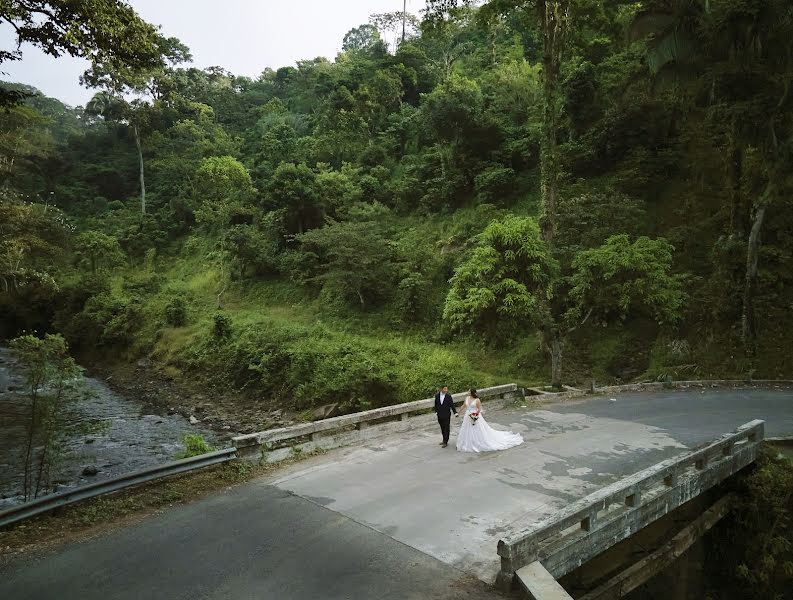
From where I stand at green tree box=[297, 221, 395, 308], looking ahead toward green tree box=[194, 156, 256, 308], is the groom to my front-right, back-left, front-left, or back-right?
back-left

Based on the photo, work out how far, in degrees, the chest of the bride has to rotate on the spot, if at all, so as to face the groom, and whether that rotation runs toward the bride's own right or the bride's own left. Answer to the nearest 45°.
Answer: approximately 45° to the bride's own right

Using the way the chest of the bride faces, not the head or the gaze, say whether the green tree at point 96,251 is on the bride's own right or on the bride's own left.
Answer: on the bride's own right

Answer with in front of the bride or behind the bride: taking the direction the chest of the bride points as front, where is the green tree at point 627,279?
behind

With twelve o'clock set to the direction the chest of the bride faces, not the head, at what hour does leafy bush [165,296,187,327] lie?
The leafy bush is roughly at 3 o'clock from the bride.

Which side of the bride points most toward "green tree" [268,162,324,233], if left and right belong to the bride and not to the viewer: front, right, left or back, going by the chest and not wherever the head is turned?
right

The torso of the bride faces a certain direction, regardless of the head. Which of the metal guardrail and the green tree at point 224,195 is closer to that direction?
the metal guardrail

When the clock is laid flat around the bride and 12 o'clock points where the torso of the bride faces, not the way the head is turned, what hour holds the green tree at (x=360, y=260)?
The green tree is roughly at 4 o'clock from the bride.

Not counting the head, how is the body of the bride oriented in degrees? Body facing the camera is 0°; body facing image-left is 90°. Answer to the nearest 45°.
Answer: approximately 45°

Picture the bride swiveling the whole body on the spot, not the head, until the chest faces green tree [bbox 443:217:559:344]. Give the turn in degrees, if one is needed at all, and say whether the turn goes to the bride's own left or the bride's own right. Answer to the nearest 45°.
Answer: approximately 135° to the bride's own right
